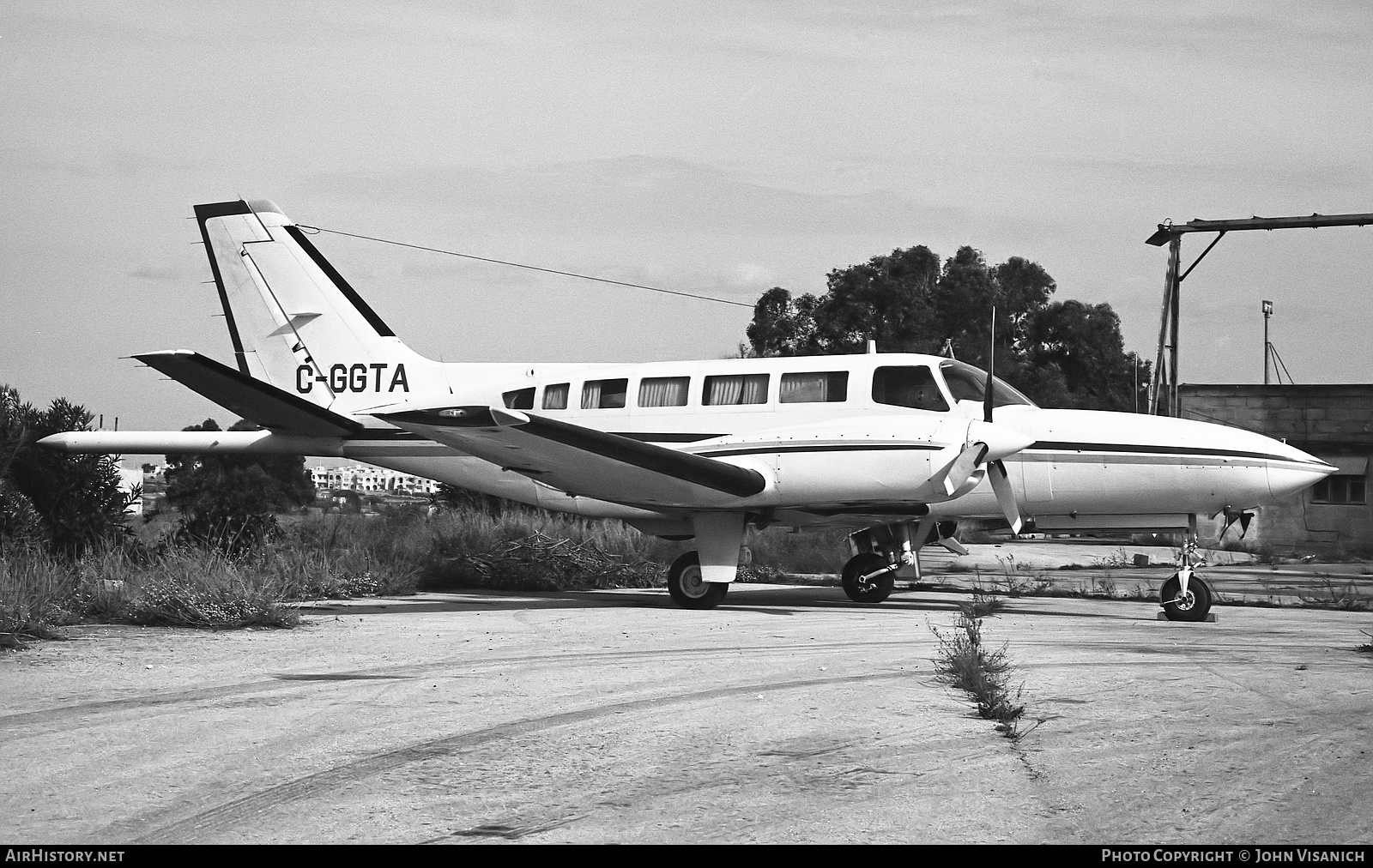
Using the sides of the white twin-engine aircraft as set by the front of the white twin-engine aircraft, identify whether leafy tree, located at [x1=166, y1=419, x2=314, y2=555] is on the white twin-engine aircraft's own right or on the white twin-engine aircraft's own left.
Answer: on the white twin-engine aircraft's own left

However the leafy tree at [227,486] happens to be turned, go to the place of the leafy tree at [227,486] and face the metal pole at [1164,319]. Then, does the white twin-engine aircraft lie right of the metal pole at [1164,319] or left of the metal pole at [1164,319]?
right

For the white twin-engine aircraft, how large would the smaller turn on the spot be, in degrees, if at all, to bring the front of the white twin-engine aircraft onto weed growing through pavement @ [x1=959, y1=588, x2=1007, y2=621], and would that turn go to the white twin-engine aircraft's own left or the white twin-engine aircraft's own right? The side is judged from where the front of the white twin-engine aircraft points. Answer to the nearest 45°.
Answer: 0° — it already faces it

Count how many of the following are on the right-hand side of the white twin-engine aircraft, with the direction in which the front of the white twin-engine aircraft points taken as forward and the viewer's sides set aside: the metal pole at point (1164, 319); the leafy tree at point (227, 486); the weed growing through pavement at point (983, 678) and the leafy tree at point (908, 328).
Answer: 1

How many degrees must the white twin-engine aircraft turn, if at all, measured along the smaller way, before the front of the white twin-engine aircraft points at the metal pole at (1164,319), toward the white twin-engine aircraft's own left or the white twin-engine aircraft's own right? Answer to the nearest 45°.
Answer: approximately 45° to the white twin-engine aircraft's own left

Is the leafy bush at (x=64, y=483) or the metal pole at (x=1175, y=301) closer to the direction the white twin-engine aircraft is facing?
the metal pole

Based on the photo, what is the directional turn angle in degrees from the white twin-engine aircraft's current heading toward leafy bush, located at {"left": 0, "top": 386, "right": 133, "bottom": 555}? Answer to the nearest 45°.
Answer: approximately 180°

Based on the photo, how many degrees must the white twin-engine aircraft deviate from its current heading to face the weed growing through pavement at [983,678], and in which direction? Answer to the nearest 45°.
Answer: approximately 90° to its right

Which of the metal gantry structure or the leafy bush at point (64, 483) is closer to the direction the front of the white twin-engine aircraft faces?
the metal gantry structure

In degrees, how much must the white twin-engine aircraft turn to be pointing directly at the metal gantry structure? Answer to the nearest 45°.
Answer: approximately 45° to its left

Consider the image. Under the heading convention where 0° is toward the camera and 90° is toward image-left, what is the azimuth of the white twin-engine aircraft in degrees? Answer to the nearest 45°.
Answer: approximately 270°

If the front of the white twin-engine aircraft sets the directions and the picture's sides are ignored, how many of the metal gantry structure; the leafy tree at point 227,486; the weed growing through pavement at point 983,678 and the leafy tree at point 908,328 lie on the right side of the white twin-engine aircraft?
1

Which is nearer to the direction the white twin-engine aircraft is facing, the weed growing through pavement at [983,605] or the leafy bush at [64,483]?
the weed growing through pavement

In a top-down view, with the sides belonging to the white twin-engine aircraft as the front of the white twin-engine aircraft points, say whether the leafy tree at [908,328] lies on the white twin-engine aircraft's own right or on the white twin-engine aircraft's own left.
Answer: on the white twin-engine aircraft's own left

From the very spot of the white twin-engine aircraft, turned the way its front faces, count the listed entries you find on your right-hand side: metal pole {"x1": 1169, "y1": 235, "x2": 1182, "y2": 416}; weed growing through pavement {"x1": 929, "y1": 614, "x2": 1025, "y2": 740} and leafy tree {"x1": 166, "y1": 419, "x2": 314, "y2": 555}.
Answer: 1

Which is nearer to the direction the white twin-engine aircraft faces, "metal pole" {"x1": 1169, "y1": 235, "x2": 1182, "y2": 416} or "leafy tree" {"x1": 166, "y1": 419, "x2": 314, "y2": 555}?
the metal pole
